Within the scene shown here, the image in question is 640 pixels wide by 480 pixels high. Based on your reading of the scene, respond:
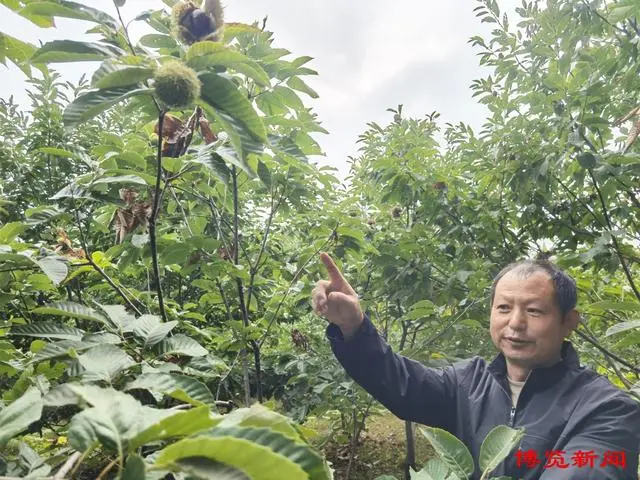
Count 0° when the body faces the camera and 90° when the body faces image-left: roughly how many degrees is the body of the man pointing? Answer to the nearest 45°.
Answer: approximately 45°
